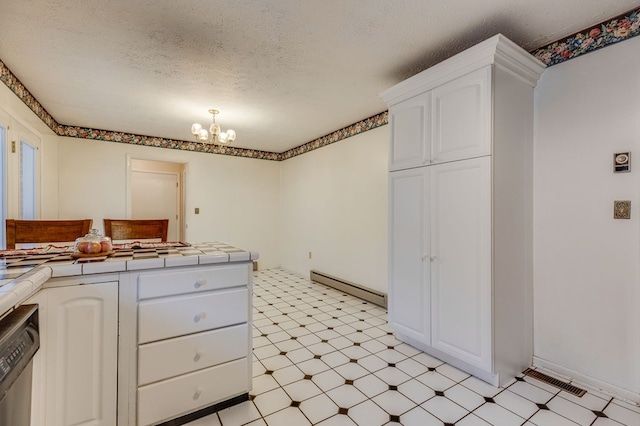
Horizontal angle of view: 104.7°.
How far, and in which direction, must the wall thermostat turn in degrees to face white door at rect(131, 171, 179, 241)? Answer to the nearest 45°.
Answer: approximately 90° to its right

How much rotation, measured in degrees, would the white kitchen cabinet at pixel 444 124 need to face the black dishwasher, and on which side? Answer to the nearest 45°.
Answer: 0° — it already faces it

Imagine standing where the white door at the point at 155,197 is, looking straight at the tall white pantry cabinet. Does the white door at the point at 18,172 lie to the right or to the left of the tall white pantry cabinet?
right

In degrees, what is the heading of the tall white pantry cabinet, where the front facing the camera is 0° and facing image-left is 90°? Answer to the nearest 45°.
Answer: approximately 45°

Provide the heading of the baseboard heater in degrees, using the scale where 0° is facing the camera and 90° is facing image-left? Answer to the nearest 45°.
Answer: approximately 45°

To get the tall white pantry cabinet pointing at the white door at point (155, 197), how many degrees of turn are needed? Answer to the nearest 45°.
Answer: approximately 45° to its right

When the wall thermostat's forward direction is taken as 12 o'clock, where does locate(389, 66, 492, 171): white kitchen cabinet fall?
The white kitchen cabinet is roughly at 2 o'clock from the wall thermostat.

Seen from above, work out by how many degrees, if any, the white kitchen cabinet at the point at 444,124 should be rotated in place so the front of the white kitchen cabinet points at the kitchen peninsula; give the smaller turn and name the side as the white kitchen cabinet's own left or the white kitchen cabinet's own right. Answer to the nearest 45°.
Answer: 0° — it already faces it

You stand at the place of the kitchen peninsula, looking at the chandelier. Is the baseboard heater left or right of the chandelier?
right
